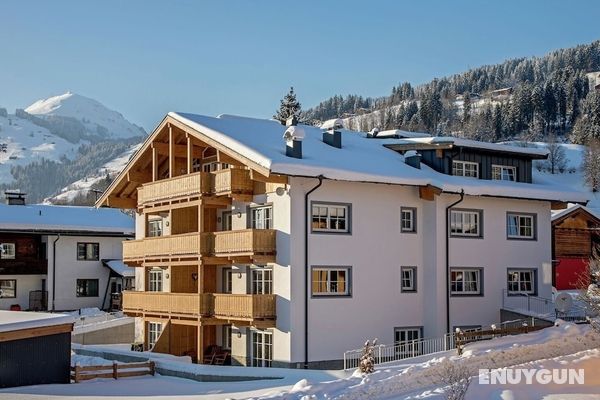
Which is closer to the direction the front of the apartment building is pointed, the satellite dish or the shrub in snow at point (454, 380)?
the shrub in snow

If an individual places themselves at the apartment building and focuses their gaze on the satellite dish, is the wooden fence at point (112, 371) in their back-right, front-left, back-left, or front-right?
back-right

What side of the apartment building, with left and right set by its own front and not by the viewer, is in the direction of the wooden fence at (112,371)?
front

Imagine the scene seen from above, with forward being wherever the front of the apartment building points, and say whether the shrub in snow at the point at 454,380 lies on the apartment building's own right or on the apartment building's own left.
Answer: on the apartment building's own left

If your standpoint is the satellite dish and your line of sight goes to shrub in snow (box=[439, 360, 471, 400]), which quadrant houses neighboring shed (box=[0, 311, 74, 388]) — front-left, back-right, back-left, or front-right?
front-right

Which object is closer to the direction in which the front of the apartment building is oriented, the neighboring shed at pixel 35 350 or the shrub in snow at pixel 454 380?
the neighboring shed

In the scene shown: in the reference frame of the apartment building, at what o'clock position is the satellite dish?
The satellite dish is roughly at 7 o'clock from the apartment building.

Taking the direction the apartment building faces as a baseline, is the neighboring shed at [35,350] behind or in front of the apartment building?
in front

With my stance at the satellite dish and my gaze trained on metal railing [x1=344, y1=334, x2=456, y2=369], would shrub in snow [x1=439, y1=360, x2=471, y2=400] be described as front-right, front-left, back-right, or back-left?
front-left
